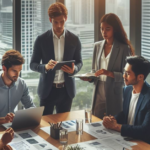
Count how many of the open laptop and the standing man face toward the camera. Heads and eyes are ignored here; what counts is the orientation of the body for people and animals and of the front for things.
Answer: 1

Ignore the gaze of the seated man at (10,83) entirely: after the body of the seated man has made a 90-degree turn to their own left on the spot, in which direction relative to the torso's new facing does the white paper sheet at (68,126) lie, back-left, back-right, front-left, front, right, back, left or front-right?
right

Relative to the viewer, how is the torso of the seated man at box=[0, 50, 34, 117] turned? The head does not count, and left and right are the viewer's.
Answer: facing the viewer and to the right of the viewer

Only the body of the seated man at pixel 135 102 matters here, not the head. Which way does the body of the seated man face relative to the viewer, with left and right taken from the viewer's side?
facing the viewer and to the left of the viewer

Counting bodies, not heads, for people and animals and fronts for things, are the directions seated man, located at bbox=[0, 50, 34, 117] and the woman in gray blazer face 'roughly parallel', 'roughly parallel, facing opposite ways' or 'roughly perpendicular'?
roughly perpendicular

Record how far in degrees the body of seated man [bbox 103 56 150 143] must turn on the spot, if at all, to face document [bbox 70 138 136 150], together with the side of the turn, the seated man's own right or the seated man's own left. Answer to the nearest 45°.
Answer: approximately 45° to the seated man's own left

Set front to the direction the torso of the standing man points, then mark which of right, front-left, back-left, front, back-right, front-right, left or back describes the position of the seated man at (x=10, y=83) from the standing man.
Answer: front-right

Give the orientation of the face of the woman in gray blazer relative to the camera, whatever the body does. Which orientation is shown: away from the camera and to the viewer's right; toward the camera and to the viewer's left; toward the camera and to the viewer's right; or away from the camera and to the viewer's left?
toward the camera and to the viewer's left

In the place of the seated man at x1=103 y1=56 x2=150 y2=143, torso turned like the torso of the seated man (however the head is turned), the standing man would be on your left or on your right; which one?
on your right

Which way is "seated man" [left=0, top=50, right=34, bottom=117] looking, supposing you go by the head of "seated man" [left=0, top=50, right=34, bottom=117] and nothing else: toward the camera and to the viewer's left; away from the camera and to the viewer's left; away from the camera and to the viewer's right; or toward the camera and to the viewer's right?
toward the camera and to the viewer's right

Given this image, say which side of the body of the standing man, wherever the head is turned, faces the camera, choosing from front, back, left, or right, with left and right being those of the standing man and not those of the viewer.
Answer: front

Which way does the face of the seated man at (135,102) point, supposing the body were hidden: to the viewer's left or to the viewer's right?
to the viewer's left
